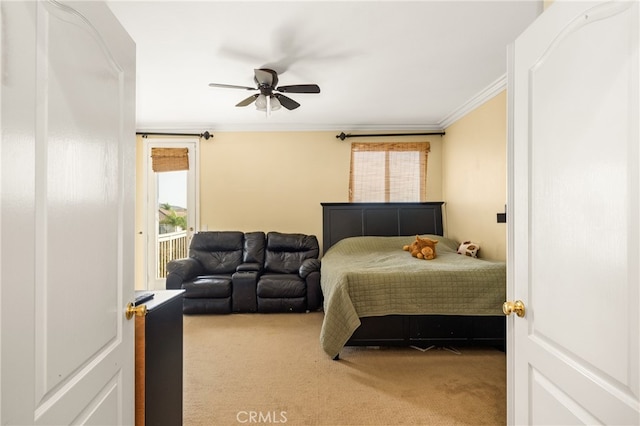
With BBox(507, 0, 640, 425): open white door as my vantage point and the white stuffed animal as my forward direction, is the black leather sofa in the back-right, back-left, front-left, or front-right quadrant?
front-left

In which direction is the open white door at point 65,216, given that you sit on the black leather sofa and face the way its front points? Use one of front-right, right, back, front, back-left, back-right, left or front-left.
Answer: front

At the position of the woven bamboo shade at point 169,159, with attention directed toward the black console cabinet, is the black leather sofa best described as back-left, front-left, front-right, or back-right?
front-left

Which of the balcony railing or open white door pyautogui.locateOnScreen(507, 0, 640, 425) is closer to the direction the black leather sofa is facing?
the open white door

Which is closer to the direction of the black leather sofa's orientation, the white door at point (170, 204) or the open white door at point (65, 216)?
the open white door

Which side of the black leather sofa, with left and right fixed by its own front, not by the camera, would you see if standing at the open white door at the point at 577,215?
front

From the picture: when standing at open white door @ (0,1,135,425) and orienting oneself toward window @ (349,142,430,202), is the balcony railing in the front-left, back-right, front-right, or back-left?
front-left

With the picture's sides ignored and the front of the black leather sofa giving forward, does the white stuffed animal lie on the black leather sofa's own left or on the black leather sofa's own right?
on the black leather sofa's own left

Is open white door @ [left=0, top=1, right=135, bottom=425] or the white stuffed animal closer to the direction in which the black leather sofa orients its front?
the open white door

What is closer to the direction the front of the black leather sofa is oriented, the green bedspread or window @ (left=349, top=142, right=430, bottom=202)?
the green bedspread

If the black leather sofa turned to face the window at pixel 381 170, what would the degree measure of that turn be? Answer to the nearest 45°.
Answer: approximately 90° to its left

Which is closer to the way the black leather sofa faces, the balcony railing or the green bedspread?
the green bedspread

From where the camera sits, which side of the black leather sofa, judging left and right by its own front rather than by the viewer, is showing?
front

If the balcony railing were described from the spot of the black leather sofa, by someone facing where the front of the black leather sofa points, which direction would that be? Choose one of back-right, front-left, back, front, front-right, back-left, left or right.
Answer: back-right

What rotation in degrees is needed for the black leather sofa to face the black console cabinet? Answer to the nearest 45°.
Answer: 0° — it already faces it

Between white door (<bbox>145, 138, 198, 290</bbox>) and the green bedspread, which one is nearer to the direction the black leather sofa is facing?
the green bedspread
